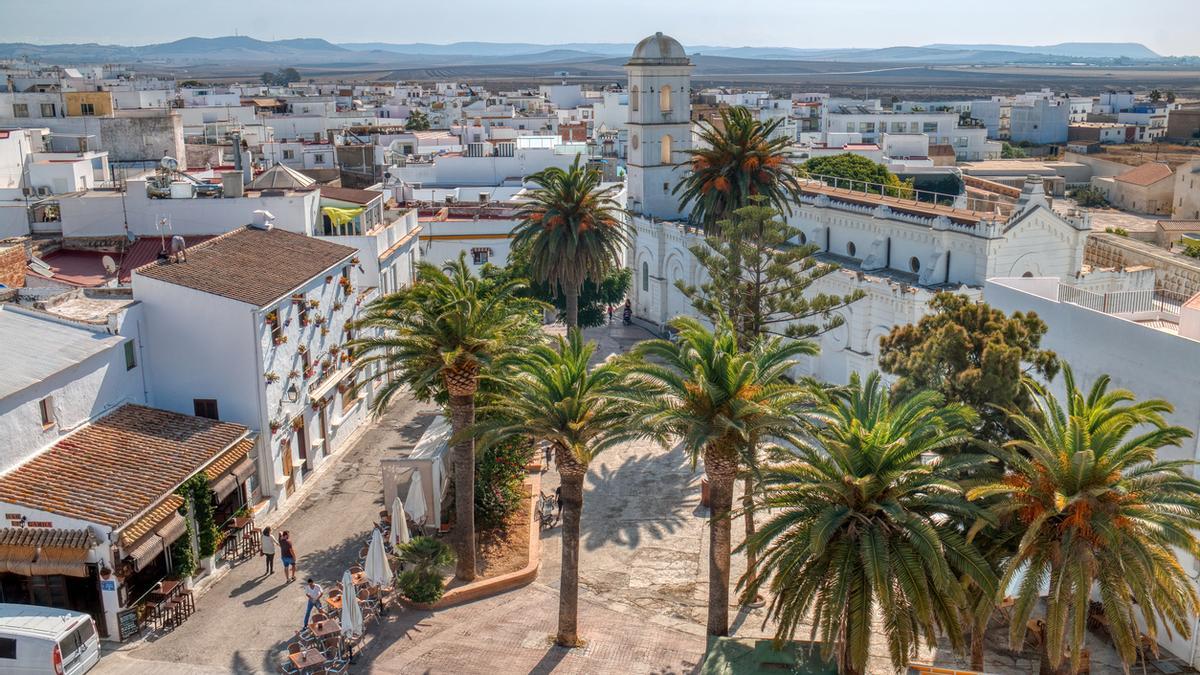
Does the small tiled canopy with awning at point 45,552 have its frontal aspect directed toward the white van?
yes

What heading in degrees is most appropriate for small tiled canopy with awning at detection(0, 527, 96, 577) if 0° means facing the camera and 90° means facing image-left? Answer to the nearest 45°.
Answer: approximately 0°

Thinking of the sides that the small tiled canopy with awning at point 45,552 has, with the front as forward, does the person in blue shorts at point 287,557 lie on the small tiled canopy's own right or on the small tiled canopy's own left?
on the small tiled canopy's own left

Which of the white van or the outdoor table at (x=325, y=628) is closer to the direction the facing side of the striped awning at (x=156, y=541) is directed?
the outdoor table

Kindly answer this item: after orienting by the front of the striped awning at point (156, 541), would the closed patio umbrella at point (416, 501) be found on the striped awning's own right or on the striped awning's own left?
on the striped awning's own left

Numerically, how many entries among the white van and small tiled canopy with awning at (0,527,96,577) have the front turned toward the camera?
1

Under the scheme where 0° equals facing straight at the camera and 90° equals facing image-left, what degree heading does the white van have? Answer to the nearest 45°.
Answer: approximately 135°

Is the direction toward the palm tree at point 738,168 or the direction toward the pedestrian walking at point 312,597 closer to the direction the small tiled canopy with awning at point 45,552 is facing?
the pedestrian walking

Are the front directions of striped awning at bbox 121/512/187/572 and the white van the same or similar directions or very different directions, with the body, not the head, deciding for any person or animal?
very different directions

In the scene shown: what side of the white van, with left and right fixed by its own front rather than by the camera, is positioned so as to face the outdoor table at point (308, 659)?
back

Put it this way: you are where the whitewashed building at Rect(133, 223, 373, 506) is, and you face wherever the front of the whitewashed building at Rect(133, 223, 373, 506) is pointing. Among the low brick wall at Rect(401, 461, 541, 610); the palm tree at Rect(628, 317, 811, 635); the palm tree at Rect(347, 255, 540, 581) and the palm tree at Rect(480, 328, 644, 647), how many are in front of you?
4
